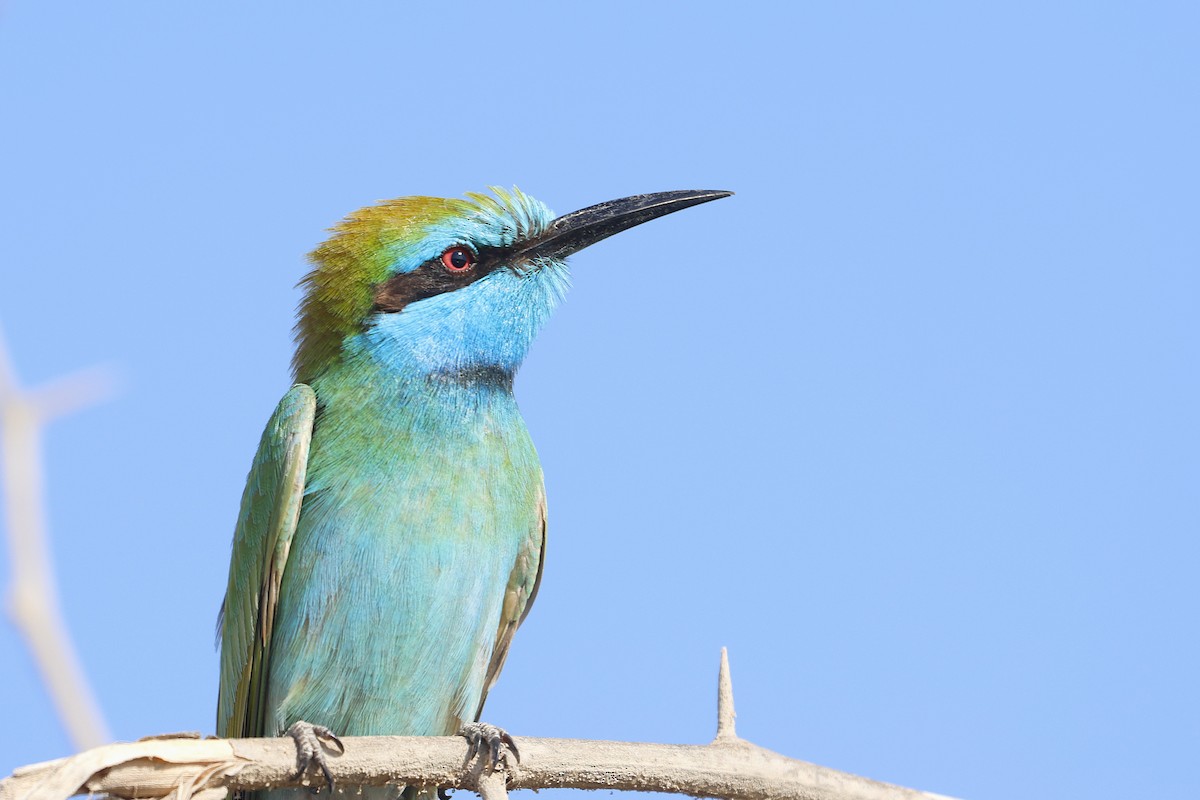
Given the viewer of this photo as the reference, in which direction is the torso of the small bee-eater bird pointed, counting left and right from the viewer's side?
facing the viewer and to the right of the viewer
